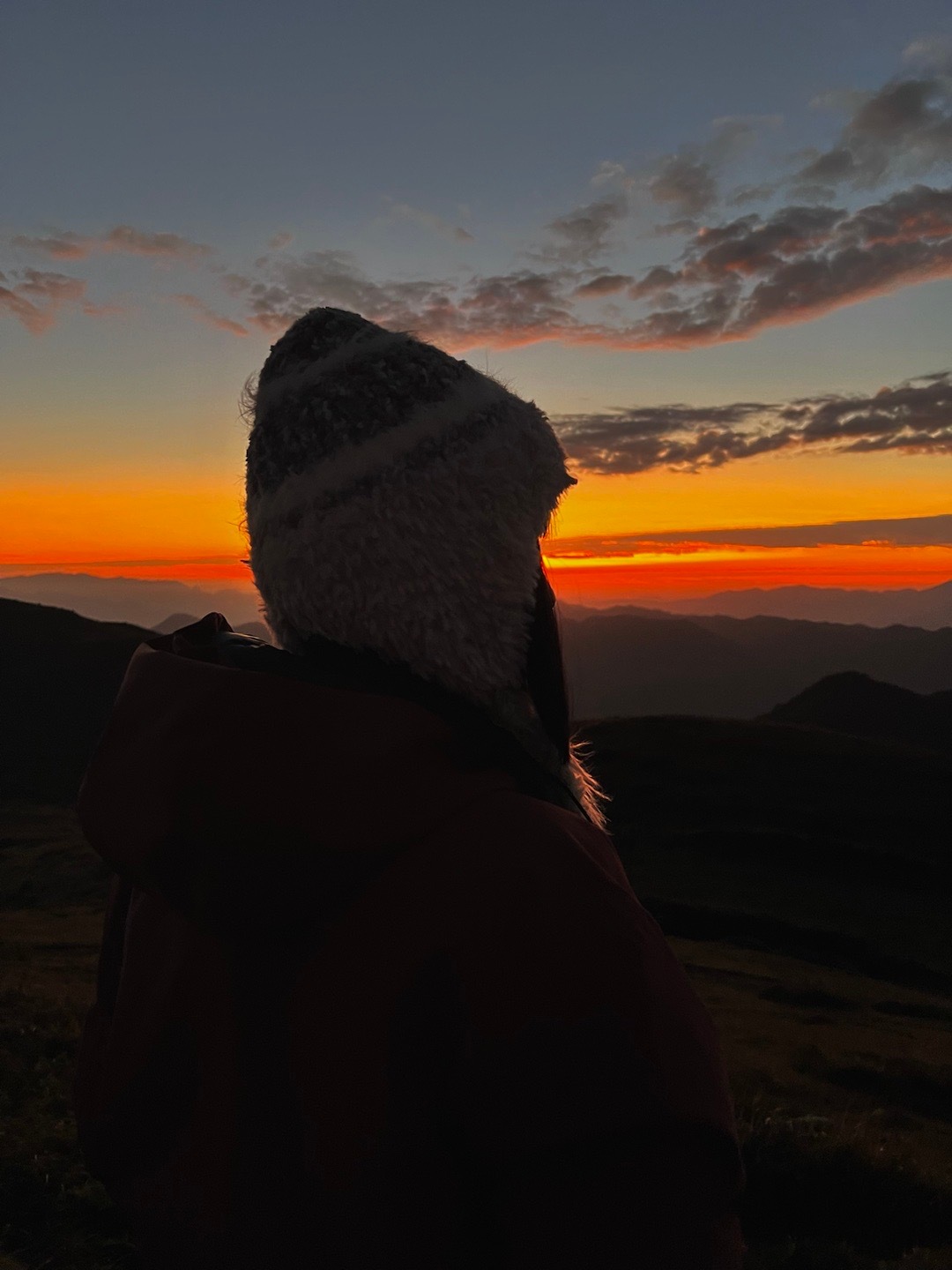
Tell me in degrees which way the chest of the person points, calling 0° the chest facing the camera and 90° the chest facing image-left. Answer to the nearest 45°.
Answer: approximately 225°

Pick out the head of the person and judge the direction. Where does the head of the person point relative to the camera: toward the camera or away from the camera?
away from the camera
